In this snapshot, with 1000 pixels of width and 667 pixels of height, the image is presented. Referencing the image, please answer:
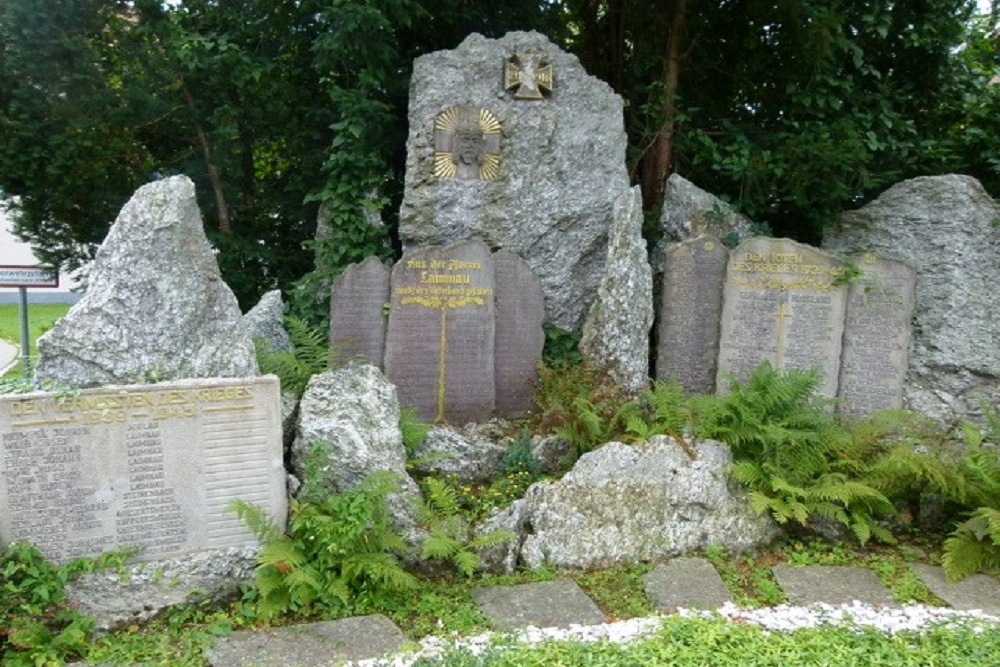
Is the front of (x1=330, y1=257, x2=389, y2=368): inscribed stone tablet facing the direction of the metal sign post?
no

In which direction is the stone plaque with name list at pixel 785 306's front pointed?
toward the camera

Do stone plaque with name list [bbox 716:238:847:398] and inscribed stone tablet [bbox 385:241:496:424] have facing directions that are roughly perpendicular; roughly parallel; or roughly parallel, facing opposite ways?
roughly parallel

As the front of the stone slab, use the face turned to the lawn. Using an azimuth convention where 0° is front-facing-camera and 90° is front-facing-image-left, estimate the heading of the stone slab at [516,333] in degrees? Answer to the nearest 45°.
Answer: approximately 0°

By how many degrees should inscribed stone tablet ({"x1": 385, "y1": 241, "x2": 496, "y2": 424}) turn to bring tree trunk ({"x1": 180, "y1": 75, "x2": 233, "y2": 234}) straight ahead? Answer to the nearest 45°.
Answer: approximately 135° to its right

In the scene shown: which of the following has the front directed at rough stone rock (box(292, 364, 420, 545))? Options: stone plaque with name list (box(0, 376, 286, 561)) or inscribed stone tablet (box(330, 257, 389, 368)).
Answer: the inscribed stone tablet

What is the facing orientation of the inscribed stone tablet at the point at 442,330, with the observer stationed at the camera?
facing the viewer

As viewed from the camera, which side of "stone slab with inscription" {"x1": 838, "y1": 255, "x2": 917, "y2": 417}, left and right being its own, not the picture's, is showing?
front

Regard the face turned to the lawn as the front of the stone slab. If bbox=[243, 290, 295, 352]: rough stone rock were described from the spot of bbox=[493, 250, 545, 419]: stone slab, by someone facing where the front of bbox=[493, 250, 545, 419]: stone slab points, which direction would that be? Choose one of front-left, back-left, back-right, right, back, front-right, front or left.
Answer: right

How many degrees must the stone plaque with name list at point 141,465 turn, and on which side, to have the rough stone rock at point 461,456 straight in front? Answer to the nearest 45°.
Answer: approximately 135° to its left

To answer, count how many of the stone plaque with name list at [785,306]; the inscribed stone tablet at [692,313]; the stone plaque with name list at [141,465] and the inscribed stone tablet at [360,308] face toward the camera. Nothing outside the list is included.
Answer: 4

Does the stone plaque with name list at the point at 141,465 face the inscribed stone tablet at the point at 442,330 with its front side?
no

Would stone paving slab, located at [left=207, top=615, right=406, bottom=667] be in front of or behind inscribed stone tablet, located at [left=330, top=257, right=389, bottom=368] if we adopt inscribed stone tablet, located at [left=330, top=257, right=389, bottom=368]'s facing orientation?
in front

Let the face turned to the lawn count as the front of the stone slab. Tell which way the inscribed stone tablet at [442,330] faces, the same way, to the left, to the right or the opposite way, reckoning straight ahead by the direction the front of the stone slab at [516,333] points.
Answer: the same way

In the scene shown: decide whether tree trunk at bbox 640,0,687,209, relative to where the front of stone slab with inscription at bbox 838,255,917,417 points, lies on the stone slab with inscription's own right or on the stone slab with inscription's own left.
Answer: on the stone slab with inscription's own right

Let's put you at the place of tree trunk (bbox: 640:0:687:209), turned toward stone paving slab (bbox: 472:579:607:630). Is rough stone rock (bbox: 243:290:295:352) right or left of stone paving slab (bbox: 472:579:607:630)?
right

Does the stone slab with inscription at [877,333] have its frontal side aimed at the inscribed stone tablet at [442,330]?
no

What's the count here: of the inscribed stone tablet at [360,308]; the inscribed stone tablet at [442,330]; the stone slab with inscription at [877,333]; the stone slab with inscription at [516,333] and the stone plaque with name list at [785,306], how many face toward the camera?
5

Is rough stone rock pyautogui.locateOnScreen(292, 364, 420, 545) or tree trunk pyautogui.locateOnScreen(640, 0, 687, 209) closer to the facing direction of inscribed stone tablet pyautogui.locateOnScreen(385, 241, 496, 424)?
the rough stone rock
